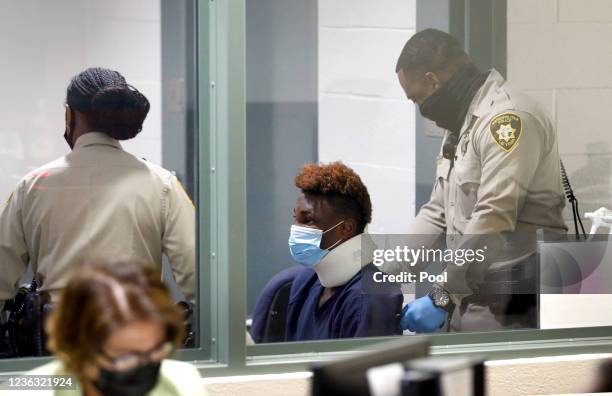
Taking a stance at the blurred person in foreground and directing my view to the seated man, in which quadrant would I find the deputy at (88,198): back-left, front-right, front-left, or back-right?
front-left

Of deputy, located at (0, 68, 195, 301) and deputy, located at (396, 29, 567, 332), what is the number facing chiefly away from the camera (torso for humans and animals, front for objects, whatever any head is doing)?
1

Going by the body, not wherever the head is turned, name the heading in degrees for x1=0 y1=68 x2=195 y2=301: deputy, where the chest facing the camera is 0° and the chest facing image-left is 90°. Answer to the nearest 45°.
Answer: approximately 180°

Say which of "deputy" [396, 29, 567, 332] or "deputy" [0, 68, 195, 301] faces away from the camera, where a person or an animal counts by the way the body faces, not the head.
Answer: "deputy" [0, 68, 195, 301]

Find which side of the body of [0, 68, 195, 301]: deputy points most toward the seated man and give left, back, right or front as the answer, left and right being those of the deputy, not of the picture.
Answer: right

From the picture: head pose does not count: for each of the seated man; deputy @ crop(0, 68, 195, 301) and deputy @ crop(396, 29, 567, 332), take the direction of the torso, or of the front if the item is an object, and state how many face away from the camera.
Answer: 1

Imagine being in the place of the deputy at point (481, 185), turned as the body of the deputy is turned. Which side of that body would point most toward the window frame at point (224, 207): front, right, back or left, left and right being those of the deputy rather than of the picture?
front

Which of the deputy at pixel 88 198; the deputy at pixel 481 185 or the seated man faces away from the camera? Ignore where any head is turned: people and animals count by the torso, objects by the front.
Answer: the deputy at pixel 88 198

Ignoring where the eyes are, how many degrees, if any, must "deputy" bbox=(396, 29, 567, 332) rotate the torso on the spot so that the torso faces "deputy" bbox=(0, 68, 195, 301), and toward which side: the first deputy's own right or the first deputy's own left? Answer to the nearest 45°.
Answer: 0° — they already face them

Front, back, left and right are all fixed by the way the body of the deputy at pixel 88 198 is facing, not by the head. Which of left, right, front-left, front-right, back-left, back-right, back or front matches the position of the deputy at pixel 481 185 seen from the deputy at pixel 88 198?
right

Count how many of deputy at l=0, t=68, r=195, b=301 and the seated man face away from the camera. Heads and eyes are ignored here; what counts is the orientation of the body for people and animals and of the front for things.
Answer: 1

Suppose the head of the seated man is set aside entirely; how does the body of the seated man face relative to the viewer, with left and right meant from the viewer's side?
facing the viewer and to the left of the viewer

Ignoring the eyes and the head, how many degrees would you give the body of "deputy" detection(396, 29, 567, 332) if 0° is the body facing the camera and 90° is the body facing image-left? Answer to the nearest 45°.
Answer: approximately 45°

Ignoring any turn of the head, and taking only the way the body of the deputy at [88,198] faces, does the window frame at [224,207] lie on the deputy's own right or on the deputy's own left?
on the deputy's own right

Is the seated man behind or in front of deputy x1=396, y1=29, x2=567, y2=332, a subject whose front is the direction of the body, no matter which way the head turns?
in front
